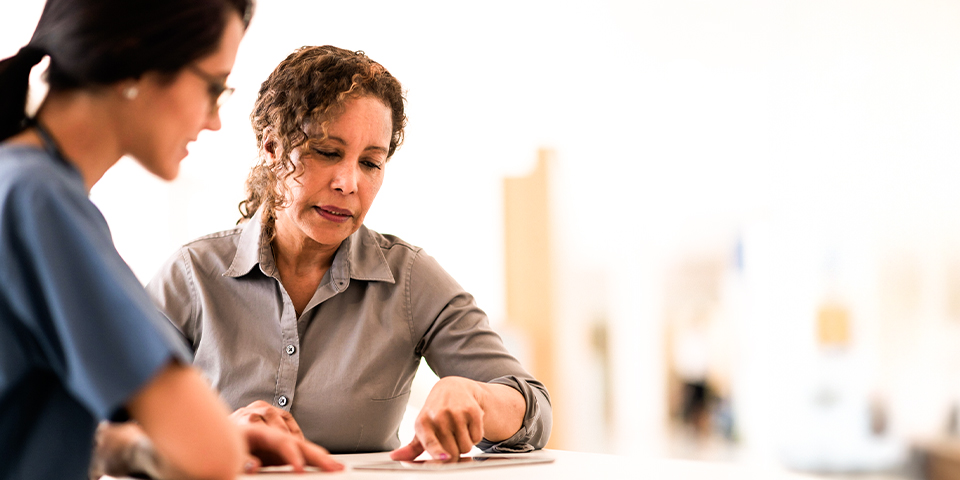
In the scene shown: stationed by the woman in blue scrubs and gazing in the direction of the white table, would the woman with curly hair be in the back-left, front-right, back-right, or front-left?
front-left

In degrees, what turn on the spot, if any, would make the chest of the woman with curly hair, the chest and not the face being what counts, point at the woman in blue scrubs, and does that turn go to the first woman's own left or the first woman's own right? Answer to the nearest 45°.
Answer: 0° — they already face them

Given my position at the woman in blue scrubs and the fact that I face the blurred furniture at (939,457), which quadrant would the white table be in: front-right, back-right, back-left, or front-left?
front-right

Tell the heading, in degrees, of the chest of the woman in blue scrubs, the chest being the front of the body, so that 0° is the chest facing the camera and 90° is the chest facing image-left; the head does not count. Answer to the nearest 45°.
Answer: approximately 270°

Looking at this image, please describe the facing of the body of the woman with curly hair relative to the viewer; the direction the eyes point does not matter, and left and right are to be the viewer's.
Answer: facing the viewer

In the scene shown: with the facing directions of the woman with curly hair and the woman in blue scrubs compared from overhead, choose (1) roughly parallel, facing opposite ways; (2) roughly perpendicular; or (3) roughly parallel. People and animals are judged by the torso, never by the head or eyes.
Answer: roughly perpendicular

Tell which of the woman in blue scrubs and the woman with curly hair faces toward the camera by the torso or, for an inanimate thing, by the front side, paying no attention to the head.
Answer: the woman with curly hair

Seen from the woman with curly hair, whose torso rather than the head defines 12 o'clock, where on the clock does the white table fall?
The white table is roughly at 11 o'clock from the woman with curly hair.

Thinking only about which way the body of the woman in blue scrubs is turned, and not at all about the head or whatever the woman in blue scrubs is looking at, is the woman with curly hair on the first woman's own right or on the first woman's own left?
on the first woman's own left

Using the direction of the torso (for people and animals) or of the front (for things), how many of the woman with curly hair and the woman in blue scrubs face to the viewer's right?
1

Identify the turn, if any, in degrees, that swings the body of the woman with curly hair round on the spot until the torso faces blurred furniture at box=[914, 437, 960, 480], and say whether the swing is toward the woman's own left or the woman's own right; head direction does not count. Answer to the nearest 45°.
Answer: approximately 135° to the woman's own left

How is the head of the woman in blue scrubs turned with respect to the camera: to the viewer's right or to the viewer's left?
to the viewer's right
